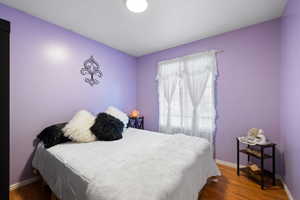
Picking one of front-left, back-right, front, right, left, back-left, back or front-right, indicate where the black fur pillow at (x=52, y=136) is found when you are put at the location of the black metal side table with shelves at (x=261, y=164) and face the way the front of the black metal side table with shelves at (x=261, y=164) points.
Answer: front

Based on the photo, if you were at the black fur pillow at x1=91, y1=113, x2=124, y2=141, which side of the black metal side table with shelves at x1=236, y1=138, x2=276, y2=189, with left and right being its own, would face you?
front

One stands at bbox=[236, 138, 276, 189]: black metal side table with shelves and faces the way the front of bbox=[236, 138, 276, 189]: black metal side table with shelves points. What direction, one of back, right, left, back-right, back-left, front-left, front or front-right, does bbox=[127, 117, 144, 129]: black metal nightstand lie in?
front-right

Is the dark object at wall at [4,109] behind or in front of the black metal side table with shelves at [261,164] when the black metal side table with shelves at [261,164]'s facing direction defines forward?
in front

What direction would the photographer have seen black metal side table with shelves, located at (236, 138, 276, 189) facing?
facing the viewer and to the left of the viewer

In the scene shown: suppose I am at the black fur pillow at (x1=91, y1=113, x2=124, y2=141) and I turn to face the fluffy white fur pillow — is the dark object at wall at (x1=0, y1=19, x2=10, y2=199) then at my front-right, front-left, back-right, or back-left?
front-left

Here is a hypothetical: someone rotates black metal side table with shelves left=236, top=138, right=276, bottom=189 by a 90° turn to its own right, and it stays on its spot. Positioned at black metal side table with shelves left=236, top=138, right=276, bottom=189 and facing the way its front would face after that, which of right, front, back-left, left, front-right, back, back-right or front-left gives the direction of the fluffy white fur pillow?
left

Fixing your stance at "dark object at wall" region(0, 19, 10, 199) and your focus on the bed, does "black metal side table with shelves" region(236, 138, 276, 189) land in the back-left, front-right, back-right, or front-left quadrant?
front-right

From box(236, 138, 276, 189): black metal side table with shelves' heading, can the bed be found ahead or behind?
ahead
